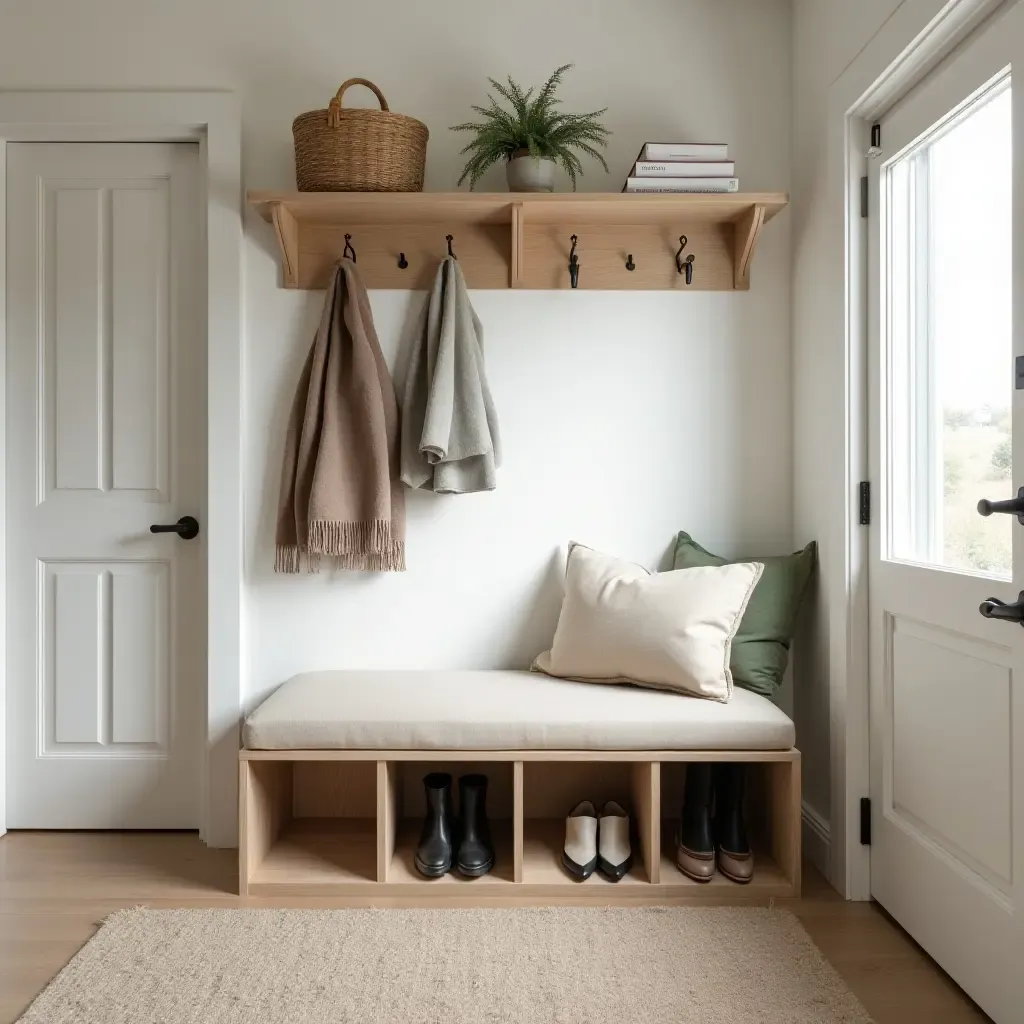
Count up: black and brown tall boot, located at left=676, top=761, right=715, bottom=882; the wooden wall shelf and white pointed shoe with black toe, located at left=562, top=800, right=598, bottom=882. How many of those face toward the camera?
3

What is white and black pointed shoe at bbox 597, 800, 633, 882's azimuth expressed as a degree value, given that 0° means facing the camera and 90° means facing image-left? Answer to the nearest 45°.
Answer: approximately 0°

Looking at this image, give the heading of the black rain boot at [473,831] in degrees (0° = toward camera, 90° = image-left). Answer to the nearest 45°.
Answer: approximately 0°
